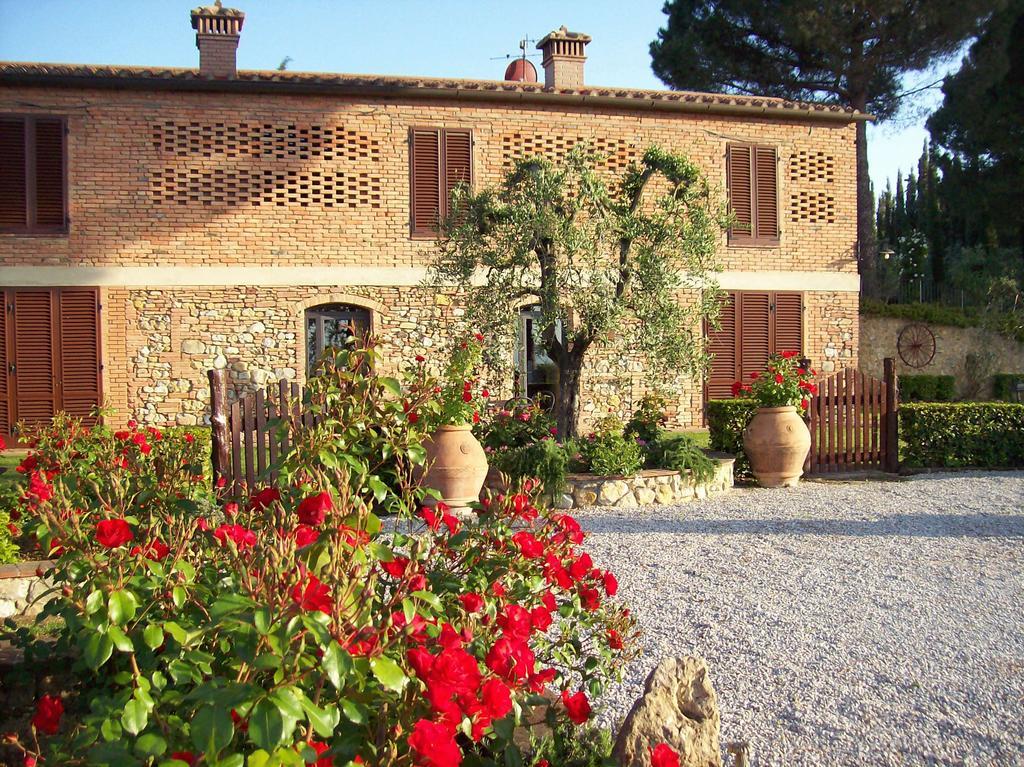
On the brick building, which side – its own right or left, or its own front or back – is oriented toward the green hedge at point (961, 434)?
left

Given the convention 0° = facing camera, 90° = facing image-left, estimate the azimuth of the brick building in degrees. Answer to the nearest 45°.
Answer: approximately 0°

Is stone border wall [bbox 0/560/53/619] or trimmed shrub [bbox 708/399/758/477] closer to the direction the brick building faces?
the stone border wall

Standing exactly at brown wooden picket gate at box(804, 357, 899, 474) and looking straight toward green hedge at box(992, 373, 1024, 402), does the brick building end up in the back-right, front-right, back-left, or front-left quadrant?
back-left

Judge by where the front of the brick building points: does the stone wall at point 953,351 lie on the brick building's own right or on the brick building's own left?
on the brick building's own left

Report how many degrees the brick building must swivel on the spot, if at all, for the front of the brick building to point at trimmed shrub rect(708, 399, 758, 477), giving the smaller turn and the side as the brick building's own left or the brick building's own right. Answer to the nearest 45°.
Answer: approximately 45° to the brick building's own left

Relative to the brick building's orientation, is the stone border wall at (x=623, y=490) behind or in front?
in front

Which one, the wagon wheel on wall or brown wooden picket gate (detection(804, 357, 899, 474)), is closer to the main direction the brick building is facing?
the brown wooden picket gate

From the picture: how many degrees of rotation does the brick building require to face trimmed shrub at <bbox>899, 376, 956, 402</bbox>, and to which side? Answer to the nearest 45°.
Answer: approximately 90° to its left

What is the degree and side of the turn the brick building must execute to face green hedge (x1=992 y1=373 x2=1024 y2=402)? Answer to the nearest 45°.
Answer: approximately 90° to its left

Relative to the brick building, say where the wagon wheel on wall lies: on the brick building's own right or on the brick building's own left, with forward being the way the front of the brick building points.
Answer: on the brick building's own left

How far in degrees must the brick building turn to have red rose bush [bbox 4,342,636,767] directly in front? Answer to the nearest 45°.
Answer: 0° — it already faces it

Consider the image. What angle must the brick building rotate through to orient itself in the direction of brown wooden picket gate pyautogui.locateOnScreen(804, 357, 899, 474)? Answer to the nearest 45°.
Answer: approximately 45° to its left

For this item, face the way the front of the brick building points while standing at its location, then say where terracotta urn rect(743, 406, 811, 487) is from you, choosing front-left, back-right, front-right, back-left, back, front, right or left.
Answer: front-left
